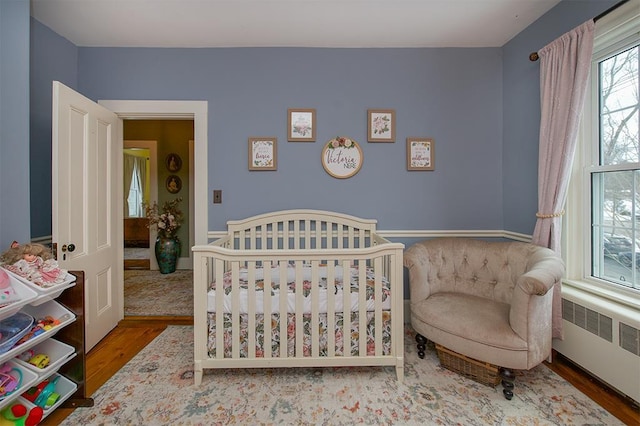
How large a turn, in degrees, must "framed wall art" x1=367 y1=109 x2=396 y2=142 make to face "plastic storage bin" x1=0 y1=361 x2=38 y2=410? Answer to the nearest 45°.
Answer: approximately 45° to its right

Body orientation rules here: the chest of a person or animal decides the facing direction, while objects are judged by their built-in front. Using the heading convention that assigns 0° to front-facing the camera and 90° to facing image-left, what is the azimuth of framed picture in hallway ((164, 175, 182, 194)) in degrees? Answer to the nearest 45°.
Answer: approximately 0°

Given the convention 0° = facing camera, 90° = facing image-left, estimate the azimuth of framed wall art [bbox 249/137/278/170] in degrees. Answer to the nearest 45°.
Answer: approximately 0°

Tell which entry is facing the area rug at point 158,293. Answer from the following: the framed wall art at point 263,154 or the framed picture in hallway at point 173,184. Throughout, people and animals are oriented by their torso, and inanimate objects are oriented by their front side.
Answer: the framed picture in hallway

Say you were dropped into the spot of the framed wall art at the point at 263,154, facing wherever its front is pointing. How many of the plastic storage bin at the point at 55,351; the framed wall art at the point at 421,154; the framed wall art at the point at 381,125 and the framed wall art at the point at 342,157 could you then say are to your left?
3

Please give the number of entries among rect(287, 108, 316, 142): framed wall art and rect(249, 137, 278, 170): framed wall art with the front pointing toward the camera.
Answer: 2
